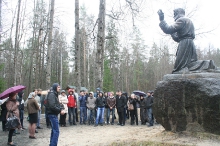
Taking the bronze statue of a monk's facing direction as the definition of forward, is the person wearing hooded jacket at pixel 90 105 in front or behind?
in front

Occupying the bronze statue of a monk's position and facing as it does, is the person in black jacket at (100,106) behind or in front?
in front

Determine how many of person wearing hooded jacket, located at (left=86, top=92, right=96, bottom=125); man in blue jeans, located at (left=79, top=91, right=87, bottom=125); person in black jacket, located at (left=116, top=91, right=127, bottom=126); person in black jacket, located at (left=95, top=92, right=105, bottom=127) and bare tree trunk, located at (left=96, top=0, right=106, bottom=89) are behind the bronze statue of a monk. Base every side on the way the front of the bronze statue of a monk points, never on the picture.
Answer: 0

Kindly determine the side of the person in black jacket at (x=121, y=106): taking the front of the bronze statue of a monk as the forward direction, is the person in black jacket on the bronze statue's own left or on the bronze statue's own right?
on the bronze statue's own right

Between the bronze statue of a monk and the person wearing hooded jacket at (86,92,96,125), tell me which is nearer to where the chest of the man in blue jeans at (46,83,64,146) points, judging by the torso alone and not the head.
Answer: the bronze statue of a monk

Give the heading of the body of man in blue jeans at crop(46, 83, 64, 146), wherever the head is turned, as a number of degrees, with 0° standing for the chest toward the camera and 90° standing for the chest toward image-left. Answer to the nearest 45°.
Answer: approximately 270°

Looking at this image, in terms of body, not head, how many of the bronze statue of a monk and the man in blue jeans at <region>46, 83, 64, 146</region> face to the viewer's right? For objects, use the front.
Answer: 1

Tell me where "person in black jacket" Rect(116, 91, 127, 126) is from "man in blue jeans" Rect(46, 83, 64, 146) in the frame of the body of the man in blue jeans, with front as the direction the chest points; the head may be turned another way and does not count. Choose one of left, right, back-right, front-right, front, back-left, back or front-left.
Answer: front-left

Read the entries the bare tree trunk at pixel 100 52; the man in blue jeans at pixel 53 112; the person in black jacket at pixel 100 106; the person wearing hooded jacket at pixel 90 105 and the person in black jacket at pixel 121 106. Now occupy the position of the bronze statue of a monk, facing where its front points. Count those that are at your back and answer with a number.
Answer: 0

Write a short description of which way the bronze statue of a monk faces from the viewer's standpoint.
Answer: facing to the left of the viewer

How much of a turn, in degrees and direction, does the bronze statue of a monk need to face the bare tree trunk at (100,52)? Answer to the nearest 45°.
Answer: approximately 45° to its right

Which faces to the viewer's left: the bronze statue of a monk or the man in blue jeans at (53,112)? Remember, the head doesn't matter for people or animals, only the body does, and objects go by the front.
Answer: the bronze statue of a monk

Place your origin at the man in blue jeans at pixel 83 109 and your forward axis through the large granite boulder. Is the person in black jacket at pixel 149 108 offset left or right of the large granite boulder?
left

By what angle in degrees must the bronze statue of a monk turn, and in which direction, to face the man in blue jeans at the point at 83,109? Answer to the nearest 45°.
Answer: approximately 45° to its right

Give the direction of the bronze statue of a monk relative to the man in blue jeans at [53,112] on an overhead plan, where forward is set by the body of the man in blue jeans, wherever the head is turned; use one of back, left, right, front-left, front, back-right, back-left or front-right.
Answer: front
